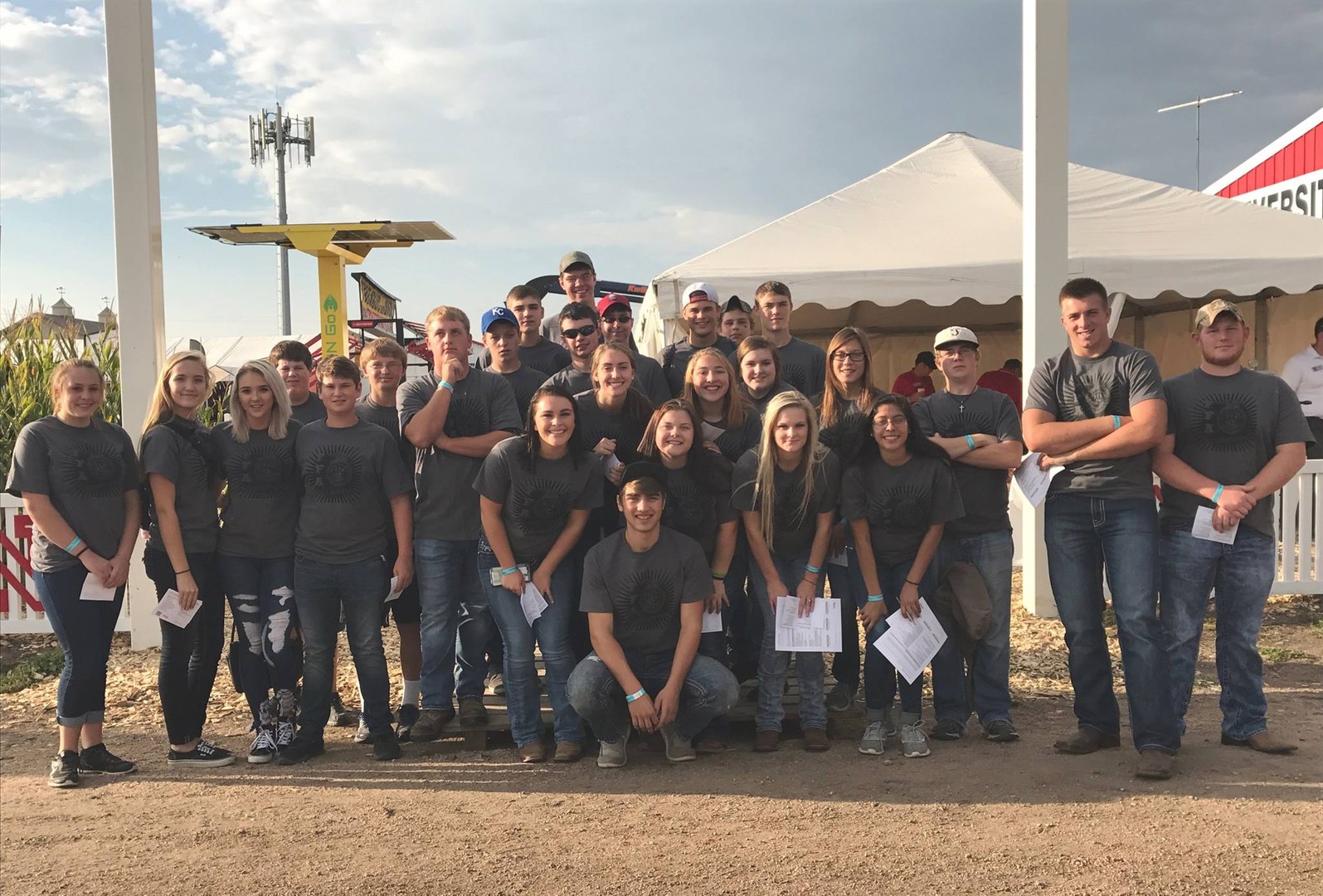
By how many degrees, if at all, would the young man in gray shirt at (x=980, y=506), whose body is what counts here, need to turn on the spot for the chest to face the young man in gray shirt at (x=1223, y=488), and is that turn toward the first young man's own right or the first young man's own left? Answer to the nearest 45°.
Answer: approximately 90° to the first young man's own left

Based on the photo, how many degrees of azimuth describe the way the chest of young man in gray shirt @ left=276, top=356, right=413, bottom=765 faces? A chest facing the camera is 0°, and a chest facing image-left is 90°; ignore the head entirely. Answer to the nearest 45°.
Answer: approximately 0°

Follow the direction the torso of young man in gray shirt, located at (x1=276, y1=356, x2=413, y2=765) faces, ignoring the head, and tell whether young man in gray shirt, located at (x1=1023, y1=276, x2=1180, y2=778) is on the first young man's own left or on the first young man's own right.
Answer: on the first young man's own left

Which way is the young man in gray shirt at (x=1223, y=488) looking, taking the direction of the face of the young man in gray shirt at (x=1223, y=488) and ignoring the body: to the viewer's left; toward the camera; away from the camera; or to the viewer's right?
toward the camera

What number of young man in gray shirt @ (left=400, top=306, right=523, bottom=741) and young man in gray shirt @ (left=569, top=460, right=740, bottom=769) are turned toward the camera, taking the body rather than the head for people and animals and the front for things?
2

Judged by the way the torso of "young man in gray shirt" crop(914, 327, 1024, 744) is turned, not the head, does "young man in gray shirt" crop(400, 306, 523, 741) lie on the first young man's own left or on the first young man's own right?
on the first young man's own right

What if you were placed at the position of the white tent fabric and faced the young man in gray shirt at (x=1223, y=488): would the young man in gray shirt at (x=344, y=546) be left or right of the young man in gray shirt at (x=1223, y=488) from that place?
right

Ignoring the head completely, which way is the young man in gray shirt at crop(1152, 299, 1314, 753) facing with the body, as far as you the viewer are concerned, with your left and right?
facing the viewer

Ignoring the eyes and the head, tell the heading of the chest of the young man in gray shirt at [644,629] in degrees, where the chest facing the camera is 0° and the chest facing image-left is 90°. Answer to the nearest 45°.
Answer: approximately 0°

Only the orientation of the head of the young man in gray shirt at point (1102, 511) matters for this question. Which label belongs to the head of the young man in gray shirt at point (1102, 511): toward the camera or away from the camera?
toward the camera

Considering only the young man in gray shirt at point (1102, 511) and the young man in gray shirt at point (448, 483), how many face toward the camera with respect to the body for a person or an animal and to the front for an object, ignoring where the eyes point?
2

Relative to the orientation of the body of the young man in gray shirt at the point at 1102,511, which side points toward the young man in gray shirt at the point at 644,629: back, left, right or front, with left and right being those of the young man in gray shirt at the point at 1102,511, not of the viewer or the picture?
right

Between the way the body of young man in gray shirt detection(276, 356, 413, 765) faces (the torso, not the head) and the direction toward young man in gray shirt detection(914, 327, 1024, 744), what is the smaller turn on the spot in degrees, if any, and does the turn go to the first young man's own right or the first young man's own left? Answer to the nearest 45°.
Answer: approximately 90° to the first young man's own left

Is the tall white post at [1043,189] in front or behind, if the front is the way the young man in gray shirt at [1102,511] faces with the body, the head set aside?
behind
